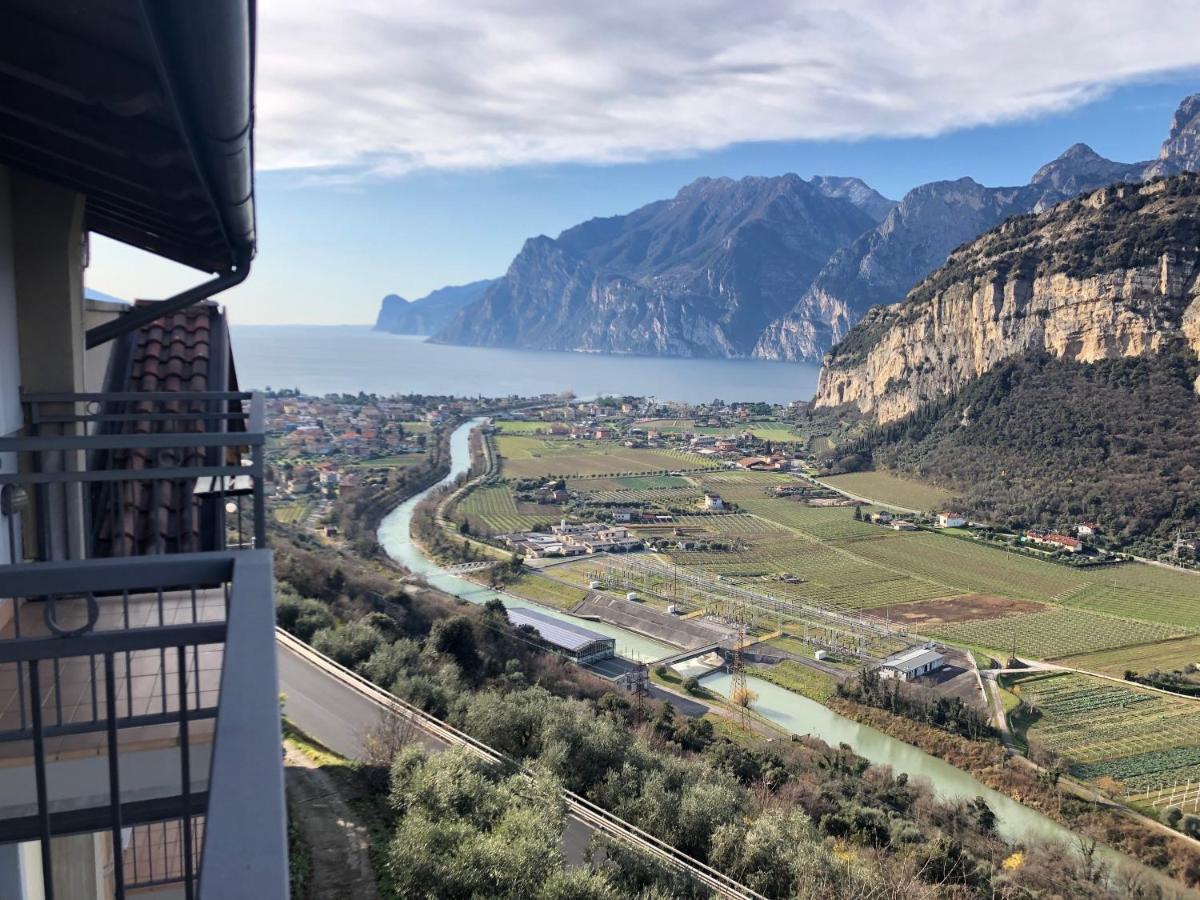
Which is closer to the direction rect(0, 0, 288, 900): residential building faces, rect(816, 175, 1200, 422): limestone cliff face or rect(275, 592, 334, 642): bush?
the limestone cliff face

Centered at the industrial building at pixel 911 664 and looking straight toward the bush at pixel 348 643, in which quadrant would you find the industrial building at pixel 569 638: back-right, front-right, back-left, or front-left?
front-right

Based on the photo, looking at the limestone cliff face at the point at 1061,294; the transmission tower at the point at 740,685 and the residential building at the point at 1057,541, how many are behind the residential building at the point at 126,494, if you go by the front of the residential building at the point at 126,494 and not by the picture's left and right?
0

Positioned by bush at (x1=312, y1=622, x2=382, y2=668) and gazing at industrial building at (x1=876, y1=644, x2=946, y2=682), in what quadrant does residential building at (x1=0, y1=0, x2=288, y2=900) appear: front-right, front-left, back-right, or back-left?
back-right

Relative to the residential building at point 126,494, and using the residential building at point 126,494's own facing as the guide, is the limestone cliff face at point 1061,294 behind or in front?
in front

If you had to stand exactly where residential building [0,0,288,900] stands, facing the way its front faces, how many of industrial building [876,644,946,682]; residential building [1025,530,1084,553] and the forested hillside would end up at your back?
0

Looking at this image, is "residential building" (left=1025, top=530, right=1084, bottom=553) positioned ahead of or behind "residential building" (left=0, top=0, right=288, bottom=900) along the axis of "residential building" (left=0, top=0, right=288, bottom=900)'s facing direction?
ahead

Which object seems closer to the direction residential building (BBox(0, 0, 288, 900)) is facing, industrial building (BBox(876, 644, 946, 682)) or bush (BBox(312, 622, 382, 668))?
the industrial building

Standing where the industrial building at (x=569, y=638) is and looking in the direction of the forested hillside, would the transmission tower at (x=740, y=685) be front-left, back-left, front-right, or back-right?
front-right
